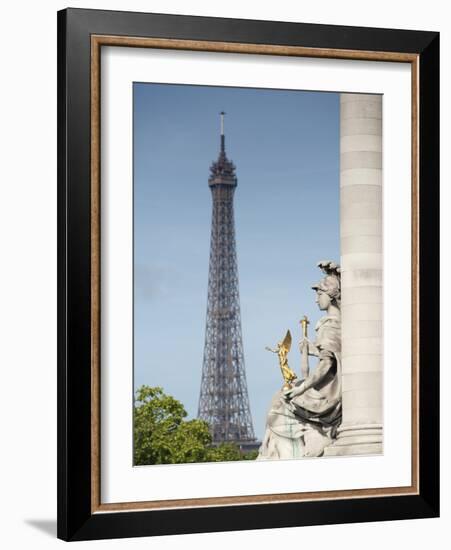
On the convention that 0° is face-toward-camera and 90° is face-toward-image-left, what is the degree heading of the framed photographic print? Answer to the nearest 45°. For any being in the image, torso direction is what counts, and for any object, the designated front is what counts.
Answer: approximately 315°
